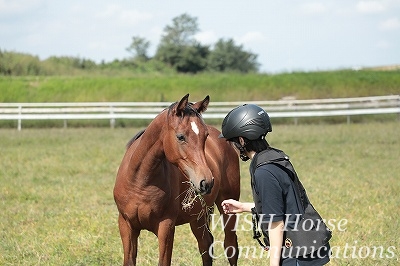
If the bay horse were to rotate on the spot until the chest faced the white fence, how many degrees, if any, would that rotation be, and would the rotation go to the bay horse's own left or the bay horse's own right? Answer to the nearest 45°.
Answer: approximately 135° to the bay horse's own right

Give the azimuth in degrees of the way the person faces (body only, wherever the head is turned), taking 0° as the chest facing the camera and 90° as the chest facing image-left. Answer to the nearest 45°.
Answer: approximately 90°

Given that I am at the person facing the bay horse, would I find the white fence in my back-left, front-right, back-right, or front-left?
front-right

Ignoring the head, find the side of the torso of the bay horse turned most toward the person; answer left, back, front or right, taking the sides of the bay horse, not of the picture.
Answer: left

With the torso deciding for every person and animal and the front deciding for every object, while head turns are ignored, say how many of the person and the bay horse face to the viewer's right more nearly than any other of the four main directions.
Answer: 0

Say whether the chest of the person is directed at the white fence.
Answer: no

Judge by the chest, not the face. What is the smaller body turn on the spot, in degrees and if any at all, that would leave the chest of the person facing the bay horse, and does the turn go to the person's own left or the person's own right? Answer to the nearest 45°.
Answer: approximately 45° to the person's own right
